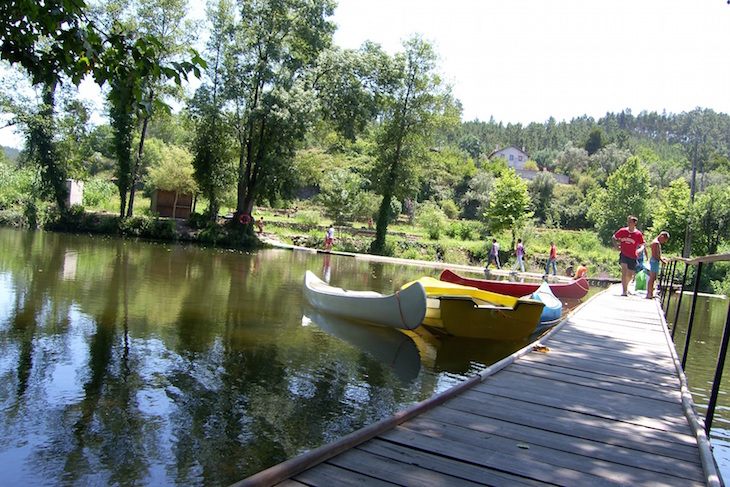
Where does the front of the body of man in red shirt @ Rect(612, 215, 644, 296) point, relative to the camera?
toward the camera

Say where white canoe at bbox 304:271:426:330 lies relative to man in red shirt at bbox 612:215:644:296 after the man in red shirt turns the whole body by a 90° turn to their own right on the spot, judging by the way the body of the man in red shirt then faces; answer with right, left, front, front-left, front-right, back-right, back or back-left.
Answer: front-left

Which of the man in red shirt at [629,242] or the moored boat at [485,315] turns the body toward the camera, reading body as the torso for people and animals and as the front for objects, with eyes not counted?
the man in red shirt

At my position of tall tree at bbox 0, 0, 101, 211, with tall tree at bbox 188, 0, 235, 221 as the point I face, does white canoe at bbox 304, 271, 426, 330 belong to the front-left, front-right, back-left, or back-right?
front-right

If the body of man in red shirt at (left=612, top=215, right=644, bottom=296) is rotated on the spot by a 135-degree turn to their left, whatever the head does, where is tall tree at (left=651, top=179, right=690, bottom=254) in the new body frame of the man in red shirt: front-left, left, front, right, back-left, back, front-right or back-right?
front-left

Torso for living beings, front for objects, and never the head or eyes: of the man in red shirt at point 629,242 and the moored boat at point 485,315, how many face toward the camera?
1

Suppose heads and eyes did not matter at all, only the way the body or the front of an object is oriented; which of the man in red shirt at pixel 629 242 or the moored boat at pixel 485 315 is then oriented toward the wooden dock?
the man in red shirt

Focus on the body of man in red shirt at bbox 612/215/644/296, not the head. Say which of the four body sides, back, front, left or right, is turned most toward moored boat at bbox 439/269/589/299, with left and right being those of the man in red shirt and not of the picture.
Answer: right

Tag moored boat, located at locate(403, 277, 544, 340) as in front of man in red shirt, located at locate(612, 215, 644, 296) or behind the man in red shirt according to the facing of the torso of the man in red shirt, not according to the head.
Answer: in front

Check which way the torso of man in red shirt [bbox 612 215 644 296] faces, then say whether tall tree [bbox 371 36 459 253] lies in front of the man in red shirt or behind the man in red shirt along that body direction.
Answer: behind
